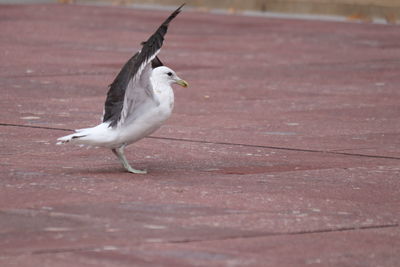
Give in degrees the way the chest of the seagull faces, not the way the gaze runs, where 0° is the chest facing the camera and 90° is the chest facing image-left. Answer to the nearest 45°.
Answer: approximately 270°
